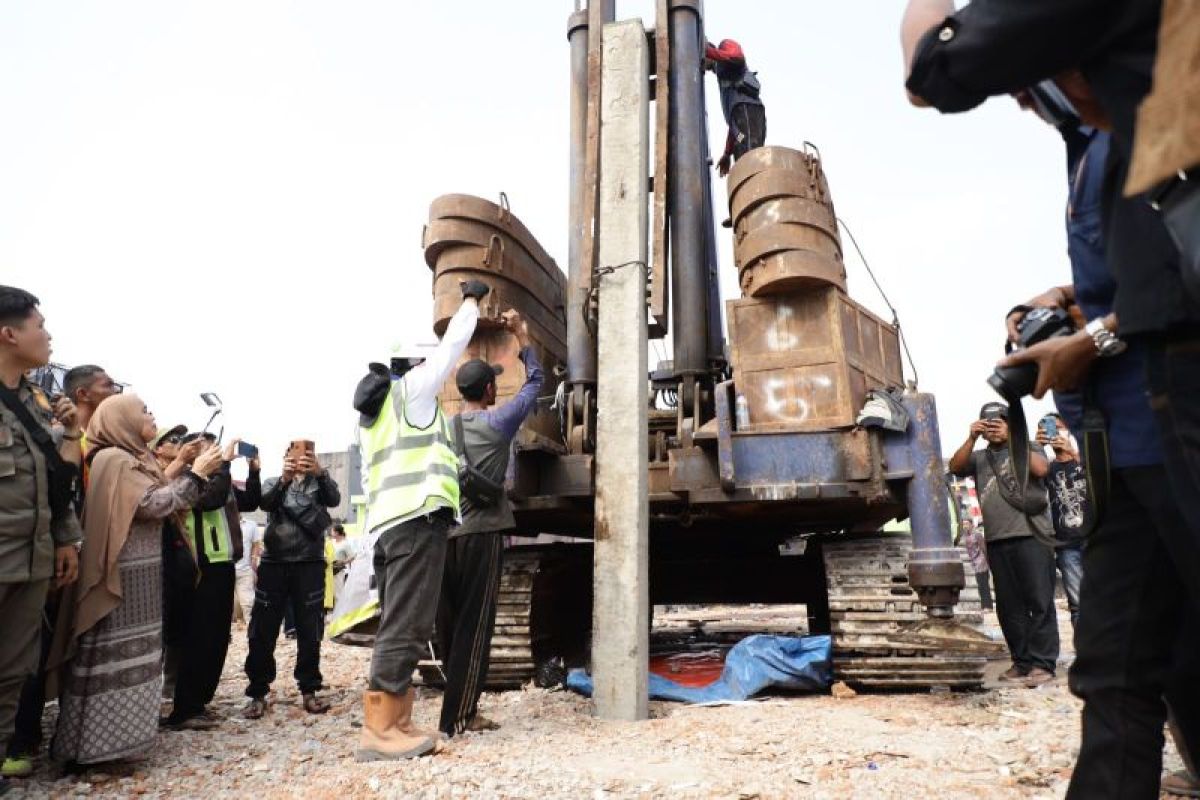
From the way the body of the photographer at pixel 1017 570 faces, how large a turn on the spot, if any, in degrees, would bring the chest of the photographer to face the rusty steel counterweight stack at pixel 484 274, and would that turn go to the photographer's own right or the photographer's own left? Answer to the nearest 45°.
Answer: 0° — they already face it

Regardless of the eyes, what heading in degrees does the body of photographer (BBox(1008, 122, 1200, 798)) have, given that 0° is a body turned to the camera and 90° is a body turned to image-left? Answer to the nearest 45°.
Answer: approximately 90°

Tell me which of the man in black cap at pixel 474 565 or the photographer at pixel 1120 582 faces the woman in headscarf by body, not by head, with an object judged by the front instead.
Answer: the photographer

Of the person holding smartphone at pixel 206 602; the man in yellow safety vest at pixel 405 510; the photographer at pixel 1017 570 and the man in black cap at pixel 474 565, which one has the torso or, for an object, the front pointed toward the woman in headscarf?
the photographer
